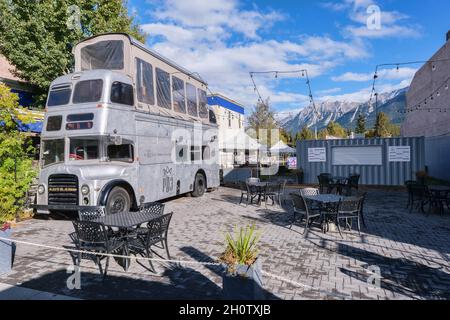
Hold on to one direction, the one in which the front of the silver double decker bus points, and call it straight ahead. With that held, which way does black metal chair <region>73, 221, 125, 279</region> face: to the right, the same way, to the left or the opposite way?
the opposite way

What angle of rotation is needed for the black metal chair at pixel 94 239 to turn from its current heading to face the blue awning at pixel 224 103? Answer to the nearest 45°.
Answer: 0° — it already faces it

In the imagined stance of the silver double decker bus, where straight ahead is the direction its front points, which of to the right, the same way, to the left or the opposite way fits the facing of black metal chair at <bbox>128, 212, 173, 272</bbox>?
to the right

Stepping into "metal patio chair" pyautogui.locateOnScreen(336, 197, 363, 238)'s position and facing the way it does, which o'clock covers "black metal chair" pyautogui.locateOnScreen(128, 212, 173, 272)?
The black metal chair is roughly at 9 o'clock from the metal patio chair.

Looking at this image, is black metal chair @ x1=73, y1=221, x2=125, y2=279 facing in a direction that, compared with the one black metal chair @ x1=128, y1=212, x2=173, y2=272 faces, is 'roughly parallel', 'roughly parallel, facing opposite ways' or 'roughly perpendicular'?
roughly perpendicular

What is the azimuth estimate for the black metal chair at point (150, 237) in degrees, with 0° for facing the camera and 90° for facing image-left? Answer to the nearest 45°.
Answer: approximately 135°

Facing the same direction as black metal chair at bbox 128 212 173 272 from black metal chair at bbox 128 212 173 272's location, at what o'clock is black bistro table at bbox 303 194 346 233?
The black bistro table is roughly at 4 o'clock from the black metal chair.

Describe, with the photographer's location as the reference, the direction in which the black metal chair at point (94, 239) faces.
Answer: facing away from the viewer and to the right of the viewer

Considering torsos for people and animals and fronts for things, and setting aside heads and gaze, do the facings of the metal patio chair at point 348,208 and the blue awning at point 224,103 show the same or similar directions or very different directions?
very different directions

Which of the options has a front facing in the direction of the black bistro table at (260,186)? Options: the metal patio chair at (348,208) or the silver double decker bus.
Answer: the metal patio chair

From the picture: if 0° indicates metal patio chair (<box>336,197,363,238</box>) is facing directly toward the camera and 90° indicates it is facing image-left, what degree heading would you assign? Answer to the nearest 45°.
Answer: approximately 135°

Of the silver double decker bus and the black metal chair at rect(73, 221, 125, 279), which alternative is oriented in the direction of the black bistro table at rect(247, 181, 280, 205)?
the black metal chair
